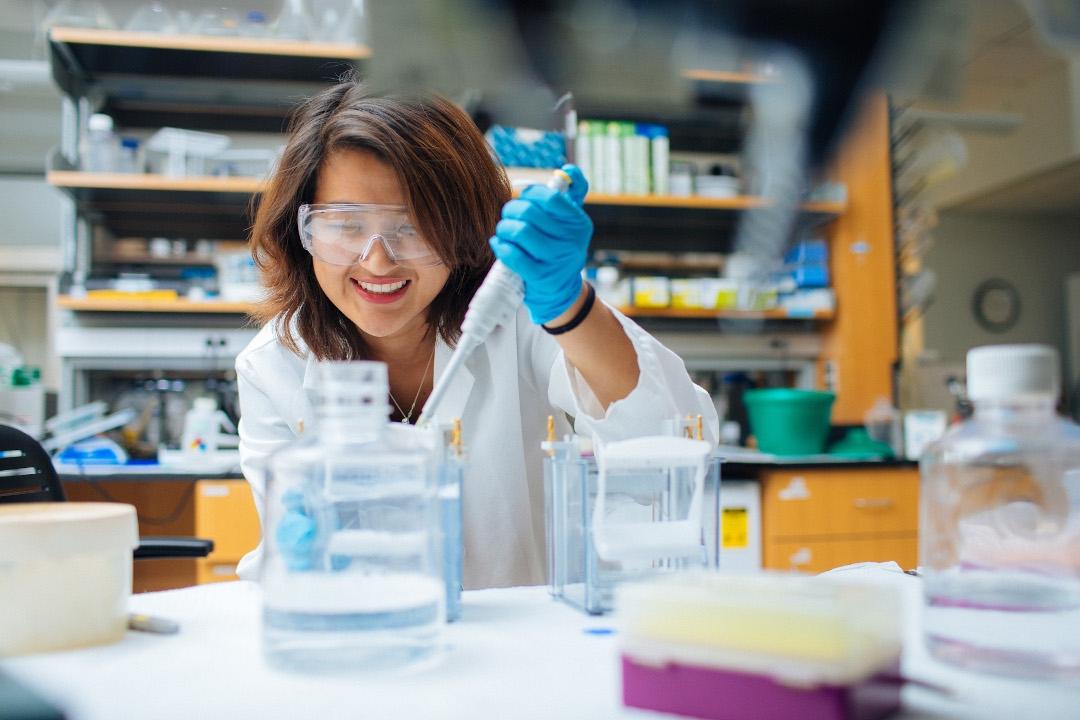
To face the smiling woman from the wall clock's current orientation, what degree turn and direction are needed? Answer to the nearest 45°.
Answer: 0° — it already faces them

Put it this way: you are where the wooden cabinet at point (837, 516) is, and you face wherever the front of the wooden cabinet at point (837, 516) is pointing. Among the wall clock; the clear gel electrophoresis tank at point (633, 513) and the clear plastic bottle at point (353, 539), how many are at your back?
1

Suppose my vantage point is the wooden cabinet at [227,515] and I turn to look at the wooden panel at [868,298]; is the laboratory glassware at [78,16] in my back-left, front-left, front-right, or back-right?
back-left

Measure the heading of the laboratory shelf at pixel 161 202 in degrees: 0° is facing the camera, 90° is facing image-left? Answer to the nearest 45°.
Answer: approximately 0°

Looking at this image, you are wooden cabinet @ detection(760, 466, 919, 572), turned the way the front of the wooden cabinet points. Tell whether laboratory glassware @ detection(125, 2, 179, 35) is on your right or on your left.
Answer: on your right

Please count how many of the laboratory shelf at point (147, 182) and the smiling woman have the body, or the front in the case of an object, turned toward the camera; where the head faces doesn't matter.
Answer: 2

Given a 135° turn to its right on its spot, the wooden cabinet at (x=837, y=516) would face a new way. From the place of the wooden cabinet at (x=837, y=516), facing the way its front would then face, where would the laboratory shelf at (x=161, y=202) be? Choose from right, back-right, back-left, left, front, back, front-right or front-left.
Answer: front-left

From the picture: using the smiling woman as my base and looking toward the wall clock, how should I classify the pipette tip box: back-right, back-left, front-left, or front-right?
back-right

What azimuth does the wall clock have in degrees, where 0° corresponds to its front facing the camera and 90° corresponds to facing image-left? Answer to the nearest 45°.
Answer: approximately 0°

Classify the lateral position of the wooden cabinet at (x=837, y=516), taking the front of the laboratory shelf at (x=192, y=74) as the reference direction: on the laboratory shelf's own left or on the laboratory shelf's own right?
on the laboratory shelf's own left

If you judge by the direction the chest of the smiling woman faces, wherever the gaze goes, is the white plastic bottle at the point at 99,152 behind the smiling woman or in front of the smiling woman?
behind

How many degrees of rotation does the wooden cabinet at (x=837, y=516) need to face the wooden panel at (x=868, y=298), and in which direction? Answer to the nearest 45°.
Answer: approximately 180°
